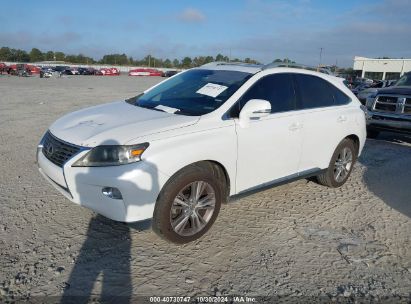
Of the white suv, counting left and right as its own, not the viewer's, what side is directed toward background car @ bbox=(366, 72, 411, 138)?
back

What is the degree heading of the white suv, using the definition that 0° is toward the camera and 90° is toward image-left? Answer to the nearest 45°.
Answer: approximately 45°
